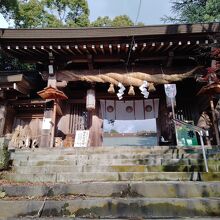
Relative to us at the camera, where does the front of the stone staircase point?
facing the viewer

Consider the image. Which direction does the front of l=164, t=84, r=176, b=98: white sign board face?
toward the camera

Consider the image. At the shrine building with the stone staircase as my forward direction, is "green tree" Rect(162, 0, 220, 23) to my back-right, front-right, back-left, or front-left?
back-left

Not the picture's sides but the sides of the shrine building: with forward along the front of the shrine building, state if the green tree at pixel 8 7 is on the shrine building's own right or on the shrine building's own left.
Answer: on the shrine building's own right

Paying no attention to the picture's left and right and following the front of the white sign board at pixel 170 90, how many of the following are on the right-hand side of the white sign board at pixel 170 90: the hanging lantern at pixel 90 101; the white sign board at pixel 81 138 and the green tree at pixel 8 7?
3
